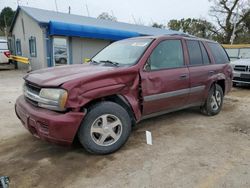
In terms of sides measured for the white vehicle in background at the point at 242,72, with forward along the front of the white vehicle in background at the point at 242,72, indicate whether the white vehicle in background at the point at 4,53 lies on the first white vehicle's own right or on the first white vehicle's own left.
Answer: on the first white vehicle's own right

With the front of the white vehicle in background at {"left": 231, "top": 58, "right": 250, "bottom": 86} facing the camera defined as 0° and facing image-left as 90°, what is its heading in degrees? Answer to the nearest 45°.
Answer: approximately 0°

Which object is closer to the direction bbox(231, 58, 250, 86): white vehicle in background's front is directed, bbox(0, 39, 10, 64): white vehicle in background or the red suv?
the red suv

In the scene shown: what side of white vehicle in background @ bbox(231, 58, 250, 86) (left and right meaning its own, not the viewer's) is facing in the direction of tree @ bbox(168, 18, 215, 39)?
back

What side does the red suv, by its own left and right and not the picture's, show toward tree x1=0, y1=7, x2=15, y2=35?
right

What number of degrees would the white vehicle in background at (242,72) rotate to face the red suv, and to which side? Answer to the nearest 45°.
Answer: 0° — it already faces it
